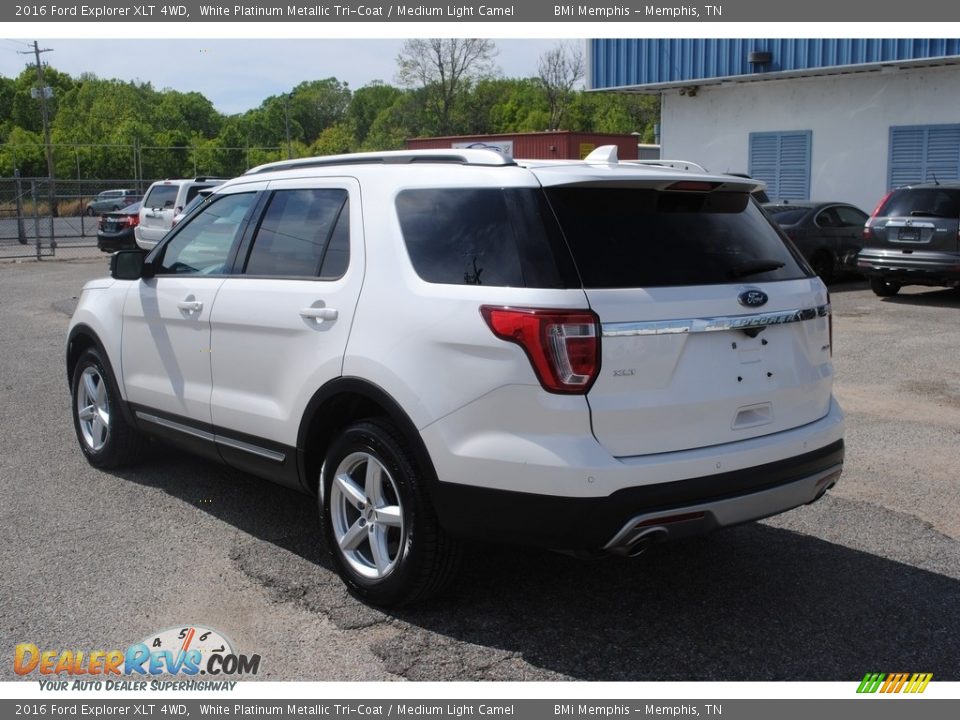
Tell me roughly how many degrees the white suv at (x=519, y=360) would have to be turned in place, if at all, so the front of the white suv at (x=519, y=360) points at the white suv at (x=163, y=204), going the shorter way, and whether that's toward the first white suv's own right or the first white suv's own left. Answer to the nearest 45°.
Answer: approximately 45° to the first white suv's own right

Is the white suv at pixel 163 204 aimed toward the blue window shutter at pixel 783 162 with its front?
no

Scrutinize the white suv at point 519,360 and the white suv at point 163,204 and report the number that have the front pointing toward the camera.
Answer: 0

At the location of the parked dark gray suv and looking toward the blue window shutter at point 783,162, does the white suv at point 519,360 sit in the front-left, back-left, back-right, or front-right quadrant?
back-left

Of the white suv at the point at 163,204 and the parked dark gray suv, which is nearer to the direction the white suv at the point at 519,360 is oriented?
the white suv

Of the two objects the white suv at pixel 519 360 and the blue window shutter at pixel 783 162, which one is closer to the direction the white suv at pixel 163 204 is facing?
the blue window shutter

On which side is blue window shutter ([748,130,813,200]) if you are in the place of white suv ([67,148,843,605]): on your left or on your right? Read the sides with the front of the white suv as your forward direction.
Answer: on your right

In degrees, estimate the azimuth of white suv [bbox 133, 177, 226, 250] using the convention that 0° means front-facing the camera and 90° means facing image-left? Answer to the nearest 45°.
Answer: approximately 225°

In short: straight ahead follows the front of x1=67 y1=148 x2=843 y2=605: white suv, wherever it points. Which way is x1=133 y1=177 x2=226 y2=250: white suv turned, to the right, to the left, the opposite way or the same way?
to the right

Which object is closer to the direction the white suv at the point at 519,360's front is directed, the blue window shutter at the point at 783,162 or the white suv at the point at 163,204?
the white suv

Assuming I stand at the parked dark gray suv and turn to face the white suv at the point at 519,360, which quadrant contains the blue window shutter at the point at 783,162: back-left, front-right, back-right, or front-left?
back-right

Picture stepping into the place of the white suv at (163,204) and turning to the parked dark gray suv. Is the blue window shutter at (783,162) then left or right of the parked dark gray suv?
left

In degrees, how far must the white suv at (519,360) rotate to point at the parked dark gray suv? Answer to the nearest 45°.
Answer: approximately 90° to its right

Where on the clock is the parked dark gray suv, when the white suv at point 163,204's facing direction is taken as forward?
The parked dark gray suv is roughly at 3 o'clock from the white suv.

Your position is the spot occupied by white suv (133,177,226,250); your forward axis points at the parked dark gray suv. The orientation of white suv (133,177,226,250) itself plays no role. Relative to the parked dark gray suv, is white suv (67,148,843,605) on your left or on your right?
right

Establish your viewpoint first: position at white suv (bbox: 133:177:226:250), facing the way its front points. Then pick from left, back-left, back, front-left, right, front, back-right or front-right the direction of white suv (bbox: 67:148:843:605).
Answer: back-right

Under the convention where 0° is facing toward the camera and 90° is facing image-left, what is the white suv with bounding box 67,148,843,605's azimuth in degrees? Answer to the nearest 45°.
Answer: approximately 135°
